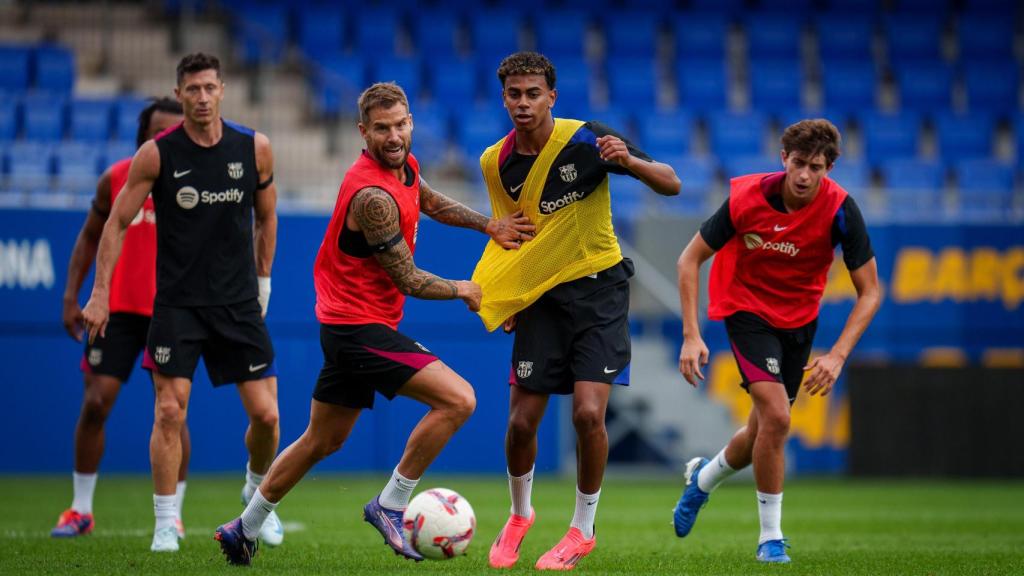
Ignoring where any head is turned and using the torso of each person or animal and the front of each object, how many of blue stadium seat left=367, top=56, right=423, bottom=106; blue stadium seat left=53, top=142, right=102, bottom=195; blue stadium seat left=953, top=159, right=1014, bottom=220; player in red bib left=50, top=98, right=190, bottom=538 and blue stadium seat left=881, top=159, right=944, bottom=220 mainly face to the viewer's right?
0

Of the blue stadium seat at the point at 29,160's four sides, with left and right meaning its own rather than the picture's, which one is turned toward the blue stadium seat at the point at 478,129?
left

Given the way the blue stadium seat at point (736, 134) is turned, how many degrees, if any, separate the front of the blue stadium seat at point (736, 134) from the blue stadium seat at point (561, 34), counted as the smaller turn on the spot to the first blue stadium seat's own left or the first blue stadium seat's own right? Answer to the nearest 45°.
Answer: approximately 90° to the first blue stadium seat's own right

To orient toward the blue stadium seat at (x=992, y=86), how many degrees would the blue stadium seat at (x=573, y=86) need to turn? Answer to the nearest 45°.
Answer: approximately 90° to its left

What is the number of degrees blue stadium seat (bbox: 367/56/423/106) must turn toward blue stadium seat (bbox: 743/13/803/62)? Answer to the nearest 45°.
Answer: approximately 90° to its left

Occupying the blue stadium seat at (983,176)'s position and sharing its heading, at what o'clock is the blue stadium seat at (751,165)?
the blue stadium seat at (751,165) is roughly at 2 o'clock from the blue stadium seat at (983,176).

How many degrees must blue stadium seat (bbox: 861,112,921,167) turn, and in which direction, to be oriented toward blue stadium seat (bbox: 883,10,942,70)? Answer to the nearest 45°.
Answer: approximately 180°

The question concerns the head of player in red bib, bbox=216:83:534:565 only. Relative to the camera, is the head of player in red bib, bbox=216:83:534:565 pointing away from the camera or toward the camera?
toward the camera

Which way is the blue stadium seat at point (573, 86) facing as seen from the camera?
toward the camera

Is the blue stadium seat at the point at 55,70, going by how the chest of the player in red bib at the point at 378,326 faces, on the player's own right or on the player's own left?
on the player's own left

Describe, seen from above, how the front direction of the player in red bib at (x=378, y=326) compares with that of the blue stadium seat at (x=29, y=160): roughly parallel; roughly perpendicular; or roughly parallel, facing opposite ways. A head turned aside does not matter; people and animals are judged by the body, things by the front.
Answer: roughly perpendicular

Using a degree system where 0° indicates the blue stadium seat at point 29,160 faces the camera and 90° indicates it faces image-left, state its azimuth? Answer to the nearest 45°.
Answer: approximately 0°

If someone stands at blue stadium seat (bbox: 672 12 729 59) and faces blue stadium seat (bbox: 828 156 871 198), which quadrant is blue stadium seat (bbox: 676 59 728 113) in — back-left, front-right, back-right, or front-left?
front-right

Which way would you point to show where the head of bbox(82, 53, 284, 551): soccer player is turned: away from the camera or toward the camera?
toward the camera

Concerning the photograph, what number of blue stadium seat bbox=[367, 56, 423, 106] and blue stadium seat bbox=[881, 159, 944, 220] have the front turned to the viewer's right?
0
